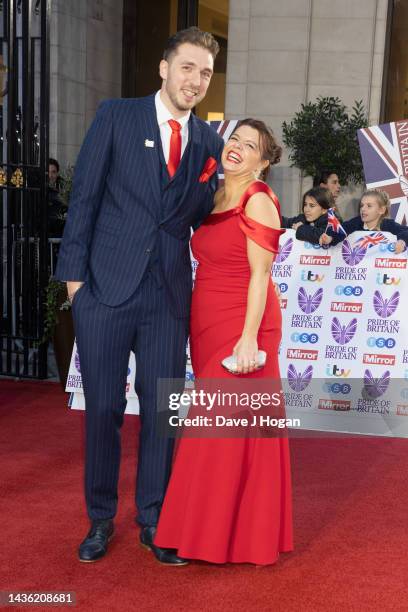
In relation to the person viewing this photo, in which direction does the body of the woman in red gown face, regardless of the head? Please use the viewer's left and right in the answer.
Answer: facing the viewer and to the left of the viewer

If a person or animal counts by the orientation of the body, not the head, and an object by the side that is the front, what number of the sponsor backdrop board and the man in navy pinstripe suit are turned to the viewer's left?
0

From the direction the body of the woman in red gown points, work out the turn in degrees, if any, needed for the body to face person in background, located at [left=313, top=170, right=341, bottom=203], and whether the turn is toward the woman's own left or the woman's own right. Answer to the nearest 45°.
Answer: approximately 135° to the woman's own right

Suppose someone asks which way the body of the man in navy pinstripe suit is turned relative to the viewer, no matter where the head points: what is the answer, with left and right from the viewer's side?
facing the viewer and to the right of the viewer

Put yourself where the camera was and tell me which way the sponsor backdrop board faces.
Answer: facing the viewer

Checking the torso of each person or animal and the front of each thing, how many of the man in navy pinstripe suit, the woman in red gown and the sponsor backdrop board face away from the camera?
0

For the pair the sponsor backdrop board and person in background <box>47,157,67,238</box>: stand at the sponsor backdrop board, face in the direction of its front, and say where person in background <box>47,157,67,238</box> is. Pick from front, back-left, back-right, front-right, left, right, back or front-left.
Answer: back-right

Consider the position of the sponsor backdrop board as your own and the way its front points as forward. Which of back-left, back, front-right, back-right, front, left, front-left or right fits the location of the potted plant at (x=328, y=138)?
back

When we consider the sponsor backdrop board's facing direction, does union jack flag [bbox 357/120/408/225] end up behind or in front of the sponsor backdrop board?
behind

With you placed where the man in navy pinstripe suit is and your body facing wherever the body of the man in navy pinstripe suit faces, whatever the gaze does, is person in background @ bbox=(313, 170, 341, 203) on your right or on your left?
on your left

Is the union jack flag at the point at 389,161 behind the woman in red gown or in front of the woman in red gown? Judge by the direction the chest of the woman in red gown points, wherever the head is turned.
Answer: behind

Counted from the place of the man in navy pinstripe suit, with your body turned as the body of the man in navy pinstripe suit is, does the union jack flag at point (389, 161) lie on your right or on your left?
on your left

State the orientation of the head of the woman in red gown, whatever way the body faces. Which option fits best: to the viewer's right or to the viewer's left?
to the viewer's left

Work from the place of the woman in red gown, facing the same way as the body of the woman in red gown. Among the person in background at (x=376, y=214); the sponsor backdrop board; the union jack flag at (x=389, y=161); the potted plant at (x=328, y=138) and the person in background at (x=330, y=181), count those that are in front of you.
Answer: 0

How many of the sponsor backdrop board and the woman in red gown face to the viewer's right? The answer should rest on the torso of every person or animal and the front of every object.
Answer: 0

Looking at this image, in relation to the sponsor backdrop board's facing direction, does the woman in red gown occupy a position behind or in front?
in front

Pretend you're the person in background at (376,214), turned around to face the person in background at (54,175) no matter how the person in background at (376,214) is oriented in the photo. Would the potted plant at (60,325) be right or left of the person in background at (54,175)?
left

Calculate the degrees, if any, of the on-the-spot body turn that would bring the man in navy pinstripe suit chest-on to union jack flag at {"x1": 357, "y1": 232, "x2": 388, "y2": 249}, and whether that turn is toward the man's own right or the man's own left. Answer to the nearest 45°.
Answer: approximately 90° to the man's own left

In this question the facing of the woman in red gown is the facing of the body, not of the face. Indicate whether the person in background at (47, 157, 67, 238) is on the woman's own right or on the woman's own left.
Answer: on the woman's own right

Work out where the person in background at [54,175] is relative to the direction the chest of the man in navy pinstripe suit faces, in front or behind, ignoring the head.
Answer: behind

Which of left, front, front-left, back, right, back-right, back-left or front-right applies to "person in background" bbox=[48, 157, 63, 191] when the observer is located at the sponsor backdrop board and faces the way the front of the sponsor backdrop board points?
back-right
